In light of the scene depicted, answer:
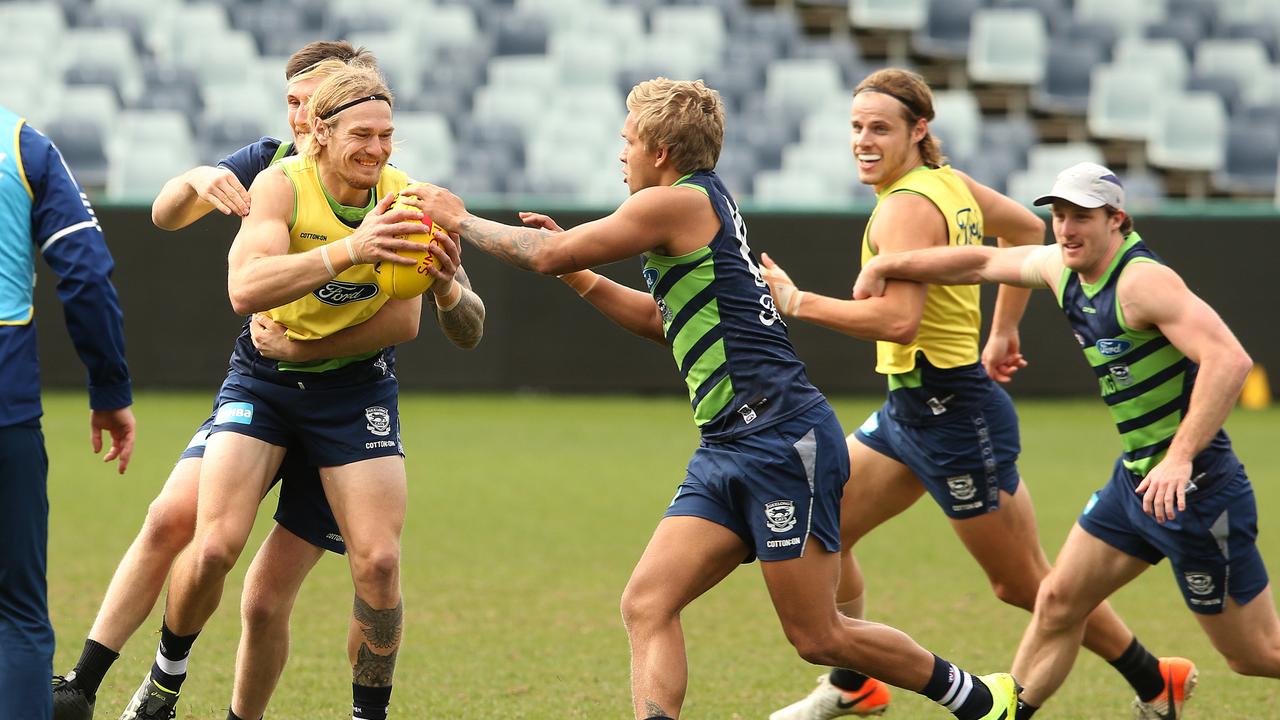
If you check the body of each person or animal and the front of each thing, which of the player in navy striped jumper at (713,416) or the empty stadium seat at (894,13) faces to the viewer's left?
the player in navy striped jumper

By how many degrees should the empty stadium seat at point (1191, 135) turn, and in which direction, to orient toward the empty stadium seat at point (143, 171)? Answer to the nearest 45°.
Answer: approximately 45° to its right

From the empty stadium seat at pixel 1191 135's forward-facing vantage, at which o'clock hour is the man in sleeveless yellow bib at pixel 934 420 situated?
The man in sleeveless yellow bib is roughly at 12 o'clock from the empty stadium seat.

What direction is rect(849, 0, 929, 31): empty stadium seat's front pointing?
toward the camera

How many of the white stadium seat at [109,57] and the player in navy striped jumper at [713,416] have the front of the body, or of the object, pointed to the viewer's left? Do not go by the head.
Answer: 1

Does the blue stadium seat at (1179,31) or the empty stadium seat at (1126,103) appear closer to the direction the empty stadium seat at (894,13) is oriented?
the empty stadium seat

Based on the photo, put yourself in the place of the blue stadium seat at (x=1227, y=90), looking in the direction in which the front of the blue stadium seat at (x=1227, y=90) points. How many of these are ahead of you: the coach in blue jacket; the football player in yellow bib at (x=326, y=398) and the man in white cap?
3

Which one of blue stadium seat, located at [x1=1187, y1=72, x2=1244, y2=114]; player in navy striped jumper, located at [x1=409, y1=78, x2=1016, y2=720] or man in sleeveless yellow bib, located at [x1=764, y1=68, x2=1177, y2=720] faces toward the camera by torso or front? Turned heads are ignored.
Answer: the blue stadium seat

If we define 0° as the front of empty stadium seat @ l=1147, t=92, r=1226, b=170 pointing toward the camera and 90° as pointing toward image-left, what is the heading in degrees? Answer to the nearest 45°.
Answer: approximately 0°

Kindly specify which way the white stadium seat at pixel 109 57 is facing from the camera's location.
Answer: facing the viewer

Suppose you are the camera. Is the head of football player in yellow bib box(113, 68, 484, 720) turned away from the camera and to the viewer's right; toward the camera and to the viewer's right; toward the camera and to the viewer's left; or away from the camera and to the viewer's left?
toward the camera and to the viewer's right

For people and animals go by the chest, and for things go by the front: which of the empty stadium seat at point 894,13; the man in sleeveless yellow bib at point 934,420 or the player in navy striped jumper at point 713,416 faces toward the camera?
the empty stadium seat

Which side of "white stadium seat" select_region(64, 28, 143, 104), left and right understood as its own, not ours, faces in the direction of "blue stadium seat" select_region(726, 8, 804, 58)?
left

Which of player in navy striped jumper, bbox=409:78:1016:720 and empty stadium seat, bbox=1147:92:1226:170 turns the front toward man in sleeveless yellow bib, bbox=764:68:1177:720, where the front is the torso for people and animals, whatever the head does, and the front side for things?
the empty stadium seat

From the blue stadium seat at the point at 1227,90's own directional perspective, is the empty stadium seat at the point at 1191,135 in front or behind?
in front

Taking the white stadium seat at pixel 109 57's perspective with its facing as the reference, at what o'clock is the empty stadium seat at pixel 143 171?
The empty stadium seat is roughly at 12 o'clock from the white stadium seat.
